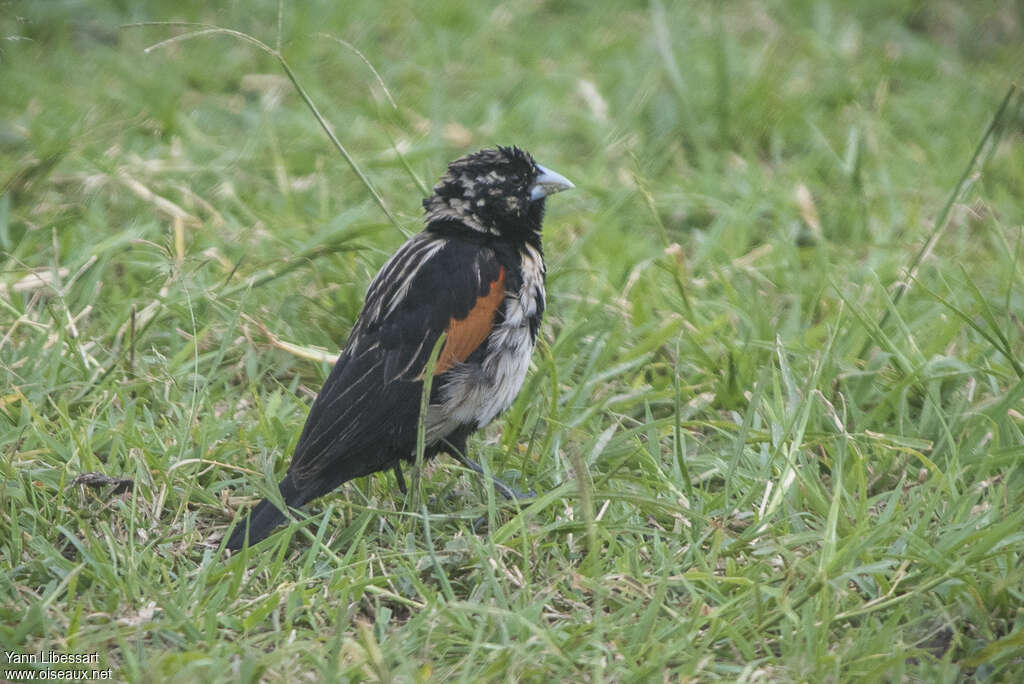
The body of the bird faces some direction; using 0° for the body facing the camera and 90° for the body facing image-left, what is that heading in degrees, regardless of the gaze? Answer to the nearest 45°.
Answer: approximately 270°
